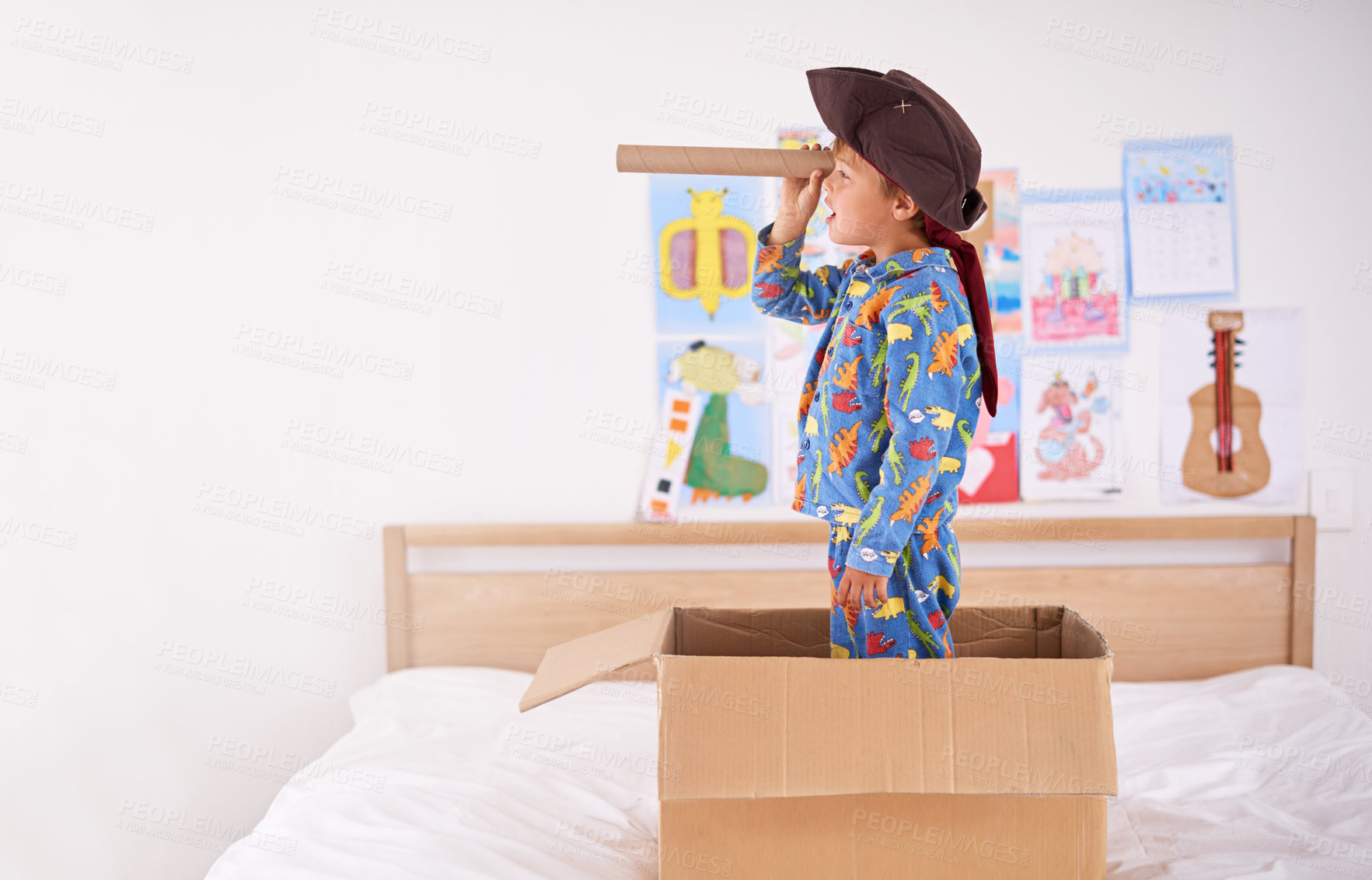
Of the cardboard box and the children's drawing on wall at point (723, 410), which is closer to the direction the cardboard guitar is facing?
the cardboard box

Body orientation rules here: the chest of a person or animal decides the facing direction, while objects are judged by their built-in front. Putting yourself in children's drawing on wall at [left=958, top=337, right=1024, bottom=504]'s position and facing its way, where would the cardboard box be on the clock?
The cardboard box is roughly at 12 o'clock from the children's drawing on wall.

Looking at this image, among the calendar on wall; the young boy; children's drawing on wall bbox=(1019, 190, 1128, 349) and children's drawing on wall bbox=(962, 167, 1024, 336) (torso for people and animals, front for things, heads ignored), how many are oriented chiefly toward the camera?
3

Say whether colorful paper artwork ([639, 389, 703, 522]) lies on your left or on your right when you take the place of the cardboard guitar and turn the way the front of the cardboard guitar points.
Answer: on your right

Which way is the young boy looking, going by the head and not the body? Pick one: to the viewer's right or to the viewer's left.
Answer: to the viewer's left

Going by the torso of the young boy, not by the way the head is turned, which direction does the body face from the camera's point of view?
to the viewer's left

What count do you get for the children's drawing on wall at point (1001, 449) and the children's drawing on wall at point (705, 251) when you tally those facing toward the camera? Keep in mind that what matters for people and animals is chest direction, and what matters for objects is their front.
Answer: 2

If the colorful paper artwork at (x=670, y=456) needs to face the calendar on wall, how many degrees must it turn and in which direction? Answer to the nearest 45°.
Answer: approximately 90° to its left
